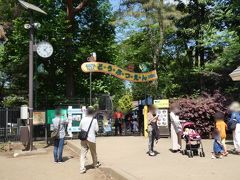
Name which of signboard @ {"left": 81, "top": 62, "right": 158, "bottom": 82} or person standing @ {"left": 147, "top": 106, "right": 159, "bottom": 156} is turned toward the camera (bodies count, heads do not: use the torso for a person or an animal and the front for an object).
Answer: the signboard

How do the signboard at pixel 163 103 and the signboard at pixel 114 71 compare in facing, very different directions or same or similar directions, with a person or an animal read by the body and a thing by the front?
same or similar directions

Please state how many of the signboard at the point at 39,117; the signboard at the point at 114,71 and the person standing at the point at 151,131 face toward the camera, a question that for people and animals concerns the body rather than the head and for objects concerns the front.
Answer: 2

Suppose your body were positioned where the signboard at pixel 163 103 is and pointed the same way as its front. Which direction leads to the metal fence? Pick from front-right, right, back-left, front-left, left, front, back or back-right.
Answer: right

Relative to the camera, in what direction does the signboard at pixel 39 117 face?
facing the viewer

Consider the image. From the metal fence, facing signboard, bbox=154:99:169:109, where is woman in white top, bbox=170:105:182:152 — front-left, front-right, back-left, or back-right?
front-right

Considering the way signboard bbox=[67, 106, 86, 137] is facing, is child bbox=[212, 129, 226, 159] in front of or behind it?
in front

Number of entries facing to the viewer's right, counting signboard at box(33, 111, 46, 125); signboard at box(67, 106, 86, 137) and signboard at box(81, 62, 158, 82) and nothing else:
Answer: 0

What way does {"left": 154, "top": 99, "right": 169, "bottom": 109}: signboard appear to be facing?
toward the camera

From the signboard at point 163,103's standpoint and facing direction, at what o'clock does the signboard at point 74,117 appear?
the signboard at point 74,117 is roughly at 3 o'clock from the signboard at point 163,103.

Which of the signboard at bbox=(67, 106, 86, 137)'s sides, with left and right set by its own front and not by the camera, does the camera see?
front

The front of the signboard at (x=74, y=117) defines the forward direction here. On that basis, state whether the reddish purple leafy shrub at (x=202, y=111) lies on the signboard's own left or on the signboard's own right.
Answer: on the signboard's own left

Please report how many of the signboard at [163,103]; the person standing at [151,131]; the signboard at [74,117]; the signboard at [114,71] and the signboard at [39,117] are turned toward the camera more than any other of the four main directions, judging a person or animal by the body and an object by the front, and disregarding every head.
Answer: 4

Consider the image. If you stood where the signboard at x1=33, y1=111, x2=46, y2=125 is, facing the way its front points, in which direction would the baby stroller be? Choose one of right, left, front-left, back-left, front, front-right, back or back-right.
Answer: front-left
